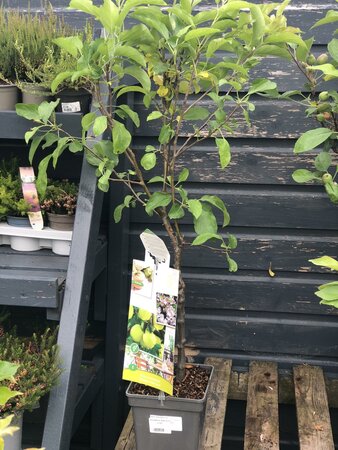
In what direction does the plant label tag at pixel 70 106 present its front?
toward the camera

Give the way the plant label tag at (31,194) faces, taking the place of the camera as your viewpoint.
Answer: facing the viewer

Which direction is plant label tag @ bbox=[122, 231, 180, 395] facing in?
toward the camera

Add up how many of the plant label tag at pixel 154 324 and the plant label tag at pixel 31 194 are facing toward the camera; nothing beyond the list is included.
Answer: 2

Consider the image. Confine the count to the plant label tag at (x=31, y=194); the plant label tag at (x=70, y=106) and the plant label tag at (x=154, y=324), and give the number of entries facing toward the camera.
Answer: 3

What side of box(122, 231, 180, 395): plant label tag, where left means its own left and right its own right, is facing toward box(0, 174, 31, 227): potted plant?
right

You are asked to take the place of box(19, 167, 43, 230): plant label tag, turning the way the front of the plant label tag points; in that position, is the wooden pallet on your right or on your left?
on your left
